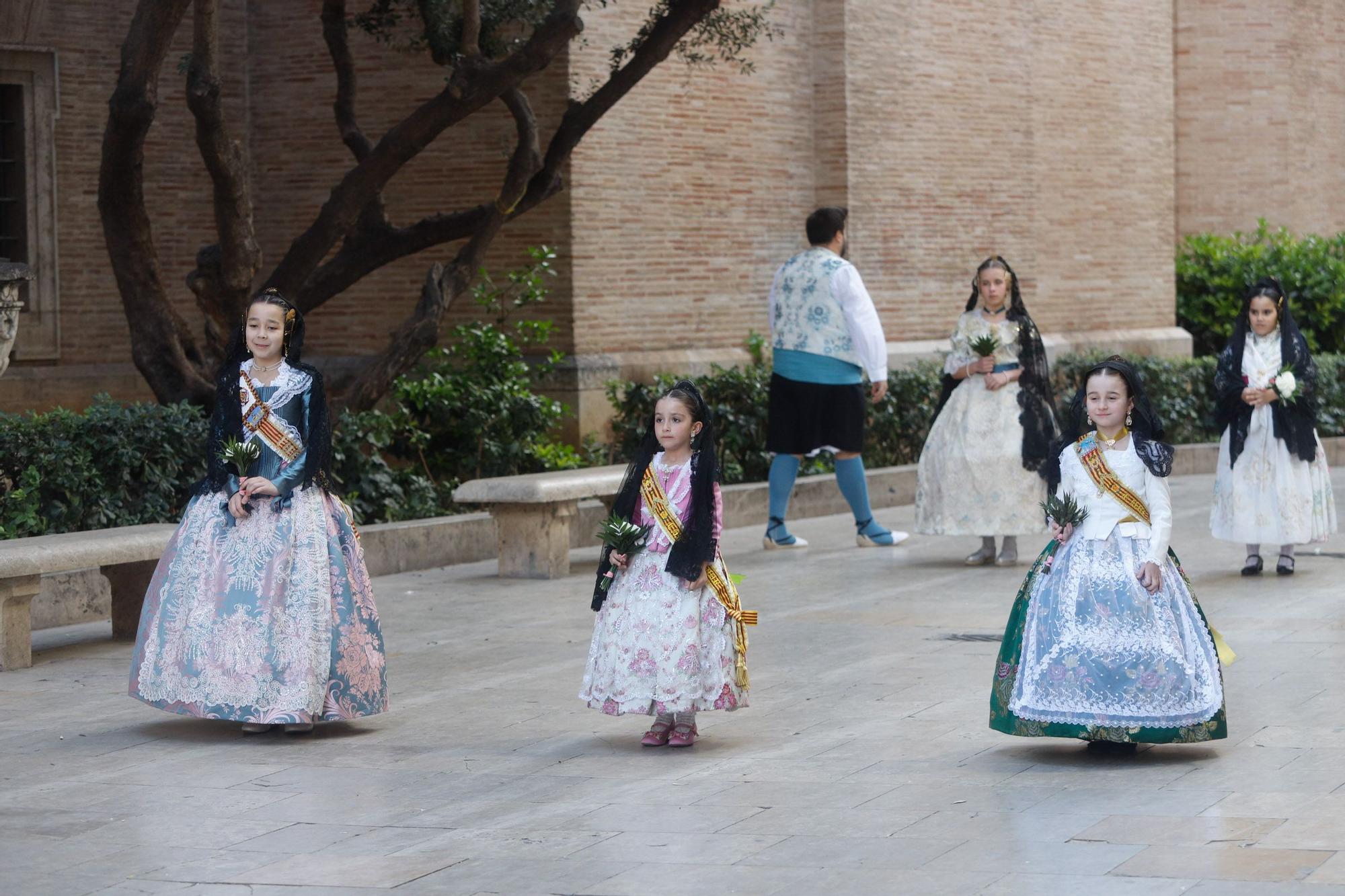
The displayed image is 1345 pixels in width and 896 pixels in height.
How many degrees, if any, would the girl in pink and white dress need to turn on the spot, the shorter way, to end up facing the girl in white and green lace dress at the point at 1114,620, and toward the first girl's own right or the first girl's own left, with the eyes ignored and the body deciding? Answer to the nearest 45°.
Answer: approximately 135° to the first girl's own left

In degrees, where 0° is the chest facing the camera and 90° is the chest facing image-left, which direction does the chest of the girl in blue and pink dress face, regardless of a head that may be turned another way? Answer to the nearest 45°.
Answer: approximately 45°

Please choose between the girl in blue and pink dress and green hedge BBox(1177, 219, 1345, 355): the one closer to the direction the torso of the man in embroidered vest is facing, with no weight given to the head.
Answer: the green hedge

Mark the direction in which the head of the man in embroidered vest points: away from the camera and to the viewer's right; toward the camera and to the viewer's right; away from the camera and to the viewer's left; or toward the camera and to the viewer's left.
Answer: away from the camera and to the viewer's right

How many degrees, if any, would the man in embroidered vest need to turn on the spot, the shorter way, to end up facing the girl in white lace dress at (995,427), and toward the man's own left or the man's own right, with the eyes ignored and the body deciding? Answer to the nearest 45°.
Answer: approximately 90° to the man's own right

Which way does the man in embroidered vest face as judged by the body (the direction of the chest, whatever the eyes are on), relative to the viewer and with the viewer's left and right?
facing away from the viewer and to the right of the viewer

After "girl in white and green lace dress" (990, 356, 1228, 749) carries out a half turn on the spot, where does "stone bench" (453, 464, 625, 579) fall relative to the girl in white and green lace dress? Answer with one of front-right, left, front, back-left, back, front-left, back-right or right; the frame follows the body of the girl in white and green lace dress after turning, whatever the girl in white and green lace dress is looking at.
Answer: front-left

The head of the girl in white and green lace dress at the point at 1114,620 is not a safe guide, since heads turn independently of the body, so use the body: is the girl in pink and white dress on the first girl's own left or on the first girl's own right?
on the first girl's own right

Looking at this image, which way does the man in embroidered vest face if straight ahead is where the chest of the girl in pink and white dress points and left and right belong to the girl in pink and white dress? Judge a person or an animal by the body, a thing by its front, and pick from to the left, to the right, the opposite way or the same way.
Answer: the opposite way

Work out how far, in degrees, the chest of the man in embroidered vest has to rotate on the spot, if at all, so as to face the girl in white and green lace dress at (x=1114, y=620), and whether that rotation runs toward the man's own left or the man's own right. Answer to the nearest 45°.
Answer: approximately 135° to the man's own right

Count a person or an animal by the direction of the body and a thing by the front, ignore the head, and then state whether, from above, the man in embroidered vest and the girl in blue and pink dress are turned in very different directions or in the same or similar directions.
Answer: very different directions

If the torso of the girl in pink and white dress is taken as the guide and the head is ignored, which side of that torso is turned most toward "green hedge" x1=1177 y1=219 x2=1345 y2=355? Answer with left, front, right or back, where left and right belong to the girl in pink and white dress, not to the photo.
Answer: back
